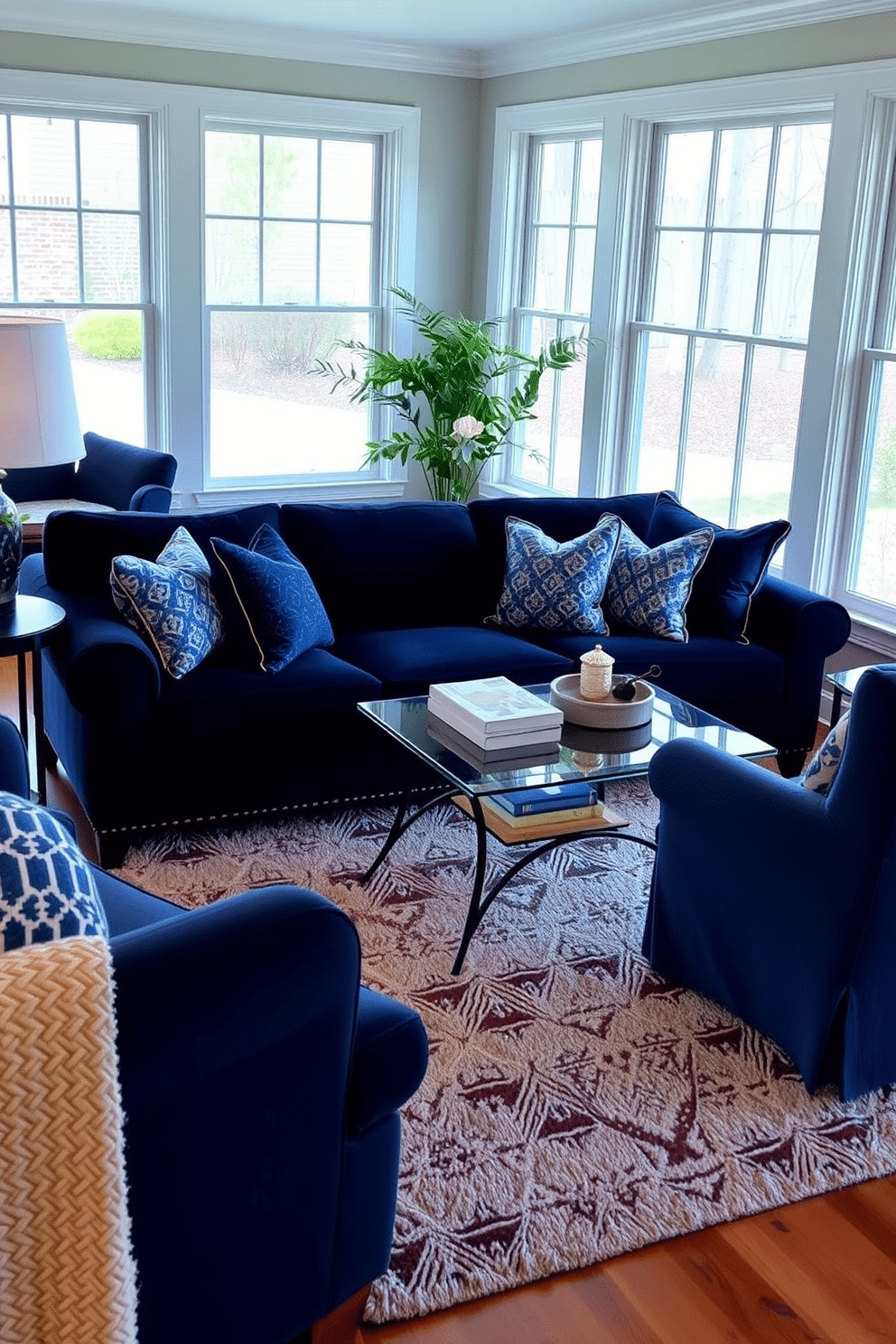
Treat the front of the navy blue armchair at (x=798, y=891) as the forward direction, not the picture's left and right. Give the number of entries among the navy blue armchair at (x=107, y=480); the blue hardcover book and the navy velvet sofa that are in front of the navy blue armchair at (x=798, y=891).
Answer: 3

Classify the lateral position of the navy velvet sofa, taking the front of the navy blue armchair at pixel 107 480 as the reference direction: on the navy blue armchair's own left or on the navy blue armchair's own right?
on the navy blue armchair's own left

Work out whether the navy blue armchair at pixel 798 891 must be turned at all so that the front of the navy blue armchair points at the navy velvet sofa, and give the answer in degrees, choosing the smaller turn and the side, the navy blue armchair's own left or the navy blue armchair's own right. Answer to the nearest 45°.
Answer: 0° — it already faces it

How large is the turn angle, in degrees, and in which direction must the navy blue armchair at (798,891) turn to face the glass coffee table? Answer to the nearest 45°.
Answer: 0° — it already faces it

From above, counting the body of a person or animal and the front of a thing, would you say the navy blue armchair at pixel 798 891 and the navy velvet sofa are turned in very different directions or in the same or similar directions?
very different directions

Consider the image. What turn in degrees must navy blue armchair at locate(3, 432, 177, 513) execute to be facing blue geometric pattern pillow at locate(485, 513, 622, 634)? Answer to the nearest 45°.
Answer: approximately 90° to its left

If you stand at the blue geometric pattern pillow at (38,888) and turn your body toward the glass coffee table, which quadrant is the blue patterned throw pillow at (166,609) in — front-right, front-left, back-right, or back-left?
front-left

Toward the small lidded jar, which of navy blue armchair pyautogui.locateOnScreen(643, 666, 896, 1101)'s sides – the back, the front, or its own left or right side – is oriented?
front

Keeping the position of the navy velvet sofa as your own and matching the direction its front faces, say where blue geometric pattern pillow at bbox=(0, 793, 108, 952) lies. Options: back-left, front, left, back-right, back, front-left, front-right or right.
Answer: front-right

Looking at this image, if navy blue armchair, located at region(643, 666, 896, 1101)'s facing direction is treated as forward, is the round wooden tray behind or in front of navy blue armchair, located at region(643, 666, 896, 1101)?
in front

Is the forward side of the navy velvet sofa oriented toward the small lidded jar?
yes

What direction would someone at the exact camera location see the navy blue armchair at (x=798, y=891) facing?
facing away from the viewer and to the left of the viewer
